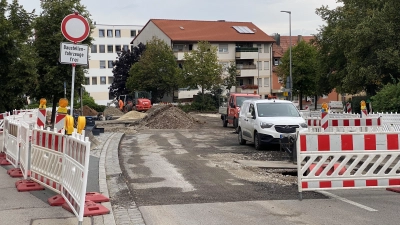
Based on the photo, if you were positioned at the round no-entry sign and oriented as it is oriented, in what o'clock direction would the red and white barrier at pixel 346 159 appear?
The red and white barrier is roughly at 10 o'clock from the round no-entry sign.

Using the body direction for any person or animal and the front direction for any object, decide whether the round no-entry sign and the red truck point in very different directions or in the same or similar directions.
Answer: same or similar directions

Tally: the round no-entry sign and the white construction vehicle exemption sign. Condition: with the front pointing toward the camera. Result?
2

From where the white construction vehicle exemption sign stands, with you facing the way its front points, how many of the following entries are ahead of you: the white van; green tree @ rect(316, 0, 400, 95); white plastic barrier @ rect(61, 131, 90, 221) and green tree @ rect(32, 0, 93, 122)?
1

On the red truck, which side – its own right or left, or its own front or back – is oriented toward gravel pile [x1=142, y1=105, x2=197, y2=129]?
back

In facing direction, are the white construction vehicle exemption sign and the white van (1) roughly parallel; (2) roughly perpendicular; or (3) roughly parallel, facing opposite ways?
roughly parallel

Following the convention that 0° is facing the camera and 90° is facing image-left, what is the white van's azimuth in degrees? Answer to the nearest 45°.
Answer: approximately 315°

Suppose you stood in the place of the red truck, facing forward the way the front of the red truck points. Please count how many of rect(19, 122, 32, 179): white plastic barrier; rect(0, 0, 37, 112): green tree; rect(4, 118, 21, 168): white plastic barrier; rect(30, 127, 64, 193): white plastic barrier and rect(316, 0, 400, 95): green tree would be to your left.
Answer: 1

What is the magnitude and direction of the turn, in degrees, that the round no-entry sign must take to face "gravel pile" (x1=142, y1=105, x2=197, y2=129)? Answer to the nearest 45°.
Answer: approximately 180°

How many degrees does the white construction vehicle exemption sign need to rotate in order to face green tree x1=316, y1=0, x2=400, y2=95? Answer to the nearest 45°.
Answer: approximately 135° to its left

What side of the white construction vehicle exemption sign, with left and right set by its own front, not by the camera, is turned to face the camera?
front

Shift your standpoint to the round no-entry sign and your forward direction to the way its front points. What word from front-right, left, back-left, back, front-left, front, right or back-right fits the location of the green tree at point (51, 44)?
back

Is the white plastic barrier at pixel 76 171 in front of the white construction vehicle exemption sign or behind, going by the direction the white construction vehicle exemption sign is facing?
in front

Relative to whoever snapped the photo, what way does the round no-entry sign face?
facing the viewer
